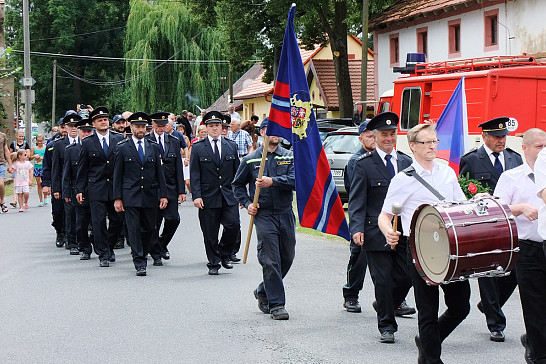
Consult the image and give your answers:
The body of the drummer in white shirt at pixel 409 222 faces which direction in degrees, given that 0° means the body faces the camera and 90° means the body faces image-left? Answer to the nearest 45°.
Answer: approximately 315°

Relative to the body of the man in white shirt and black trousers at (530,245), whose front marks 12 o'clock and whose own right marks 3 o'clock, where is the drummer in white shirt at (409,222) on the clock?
the drummer in white shirt at (409,222) is roughly at 4 o'clock from the man in white shirt and black trousers at (530,245).

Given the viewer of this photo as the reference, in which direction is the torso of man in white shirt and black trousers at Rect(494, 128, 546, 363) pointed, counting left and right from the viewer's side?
facing the viewer and to the right of the viewer

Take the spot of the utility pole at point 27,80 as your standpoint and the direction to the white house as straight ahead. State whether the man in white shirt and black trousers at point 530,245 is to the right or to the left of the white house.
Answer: right

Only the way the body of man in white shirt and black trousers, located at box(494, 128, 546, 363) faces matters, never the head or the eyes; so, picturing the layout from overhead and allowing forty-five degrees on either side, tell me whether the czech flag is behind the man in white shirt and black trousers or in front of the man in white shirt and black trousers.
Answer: behind

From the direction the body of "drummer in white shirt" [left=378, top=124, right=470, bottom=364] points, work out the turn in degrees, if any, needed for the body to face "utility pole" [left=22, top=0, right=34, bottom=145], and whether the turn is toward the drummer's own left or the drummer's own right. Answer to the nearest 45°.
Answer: approximately 180°

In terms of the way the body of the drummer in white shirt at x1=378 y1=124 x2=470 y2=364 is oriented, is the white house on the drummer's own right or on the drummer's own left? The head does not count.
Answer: on the drummer's own left

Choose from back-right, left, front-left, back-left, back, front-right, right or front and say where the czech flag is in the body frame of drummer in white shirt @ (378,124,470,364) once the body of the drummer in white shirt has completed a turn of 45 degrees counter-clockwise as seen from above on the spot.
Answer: left
